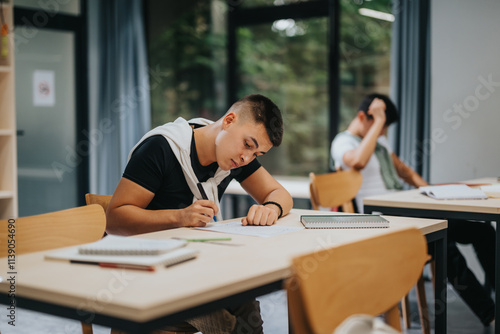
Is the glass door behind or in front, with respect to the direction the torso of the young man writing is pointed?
behind

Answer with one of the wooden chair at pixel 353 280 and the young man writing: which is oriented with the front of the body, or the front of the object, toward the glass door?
the wooden chair

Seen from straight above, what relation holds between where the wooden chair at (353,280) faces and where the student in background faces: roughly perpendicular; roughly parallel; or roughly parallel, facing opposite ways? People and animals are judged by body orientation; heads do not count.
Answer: roughly parallel, facing opposite ways

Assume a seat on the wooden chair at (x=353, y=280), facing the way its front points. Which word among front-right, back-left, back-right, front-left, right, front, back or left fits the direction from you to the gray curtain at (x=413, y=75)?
front-right

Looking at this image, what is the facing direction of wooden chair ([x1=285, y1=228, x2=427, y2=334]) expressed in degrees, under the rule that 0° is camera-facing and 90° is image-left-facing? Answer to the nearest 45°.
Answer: approximately 135°

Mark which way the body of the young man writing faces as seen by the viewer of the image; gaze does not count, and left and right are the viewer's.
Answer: facing the viewer and to the right of the viewer

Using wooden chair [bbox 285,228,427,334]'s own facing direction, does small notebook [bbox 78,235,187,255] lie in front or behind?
in front

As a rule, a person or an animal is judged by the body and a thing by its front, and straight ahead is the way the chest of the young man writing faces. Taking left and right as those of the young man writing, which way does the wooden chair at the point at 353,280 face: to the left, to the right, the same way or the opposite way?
the opposite way

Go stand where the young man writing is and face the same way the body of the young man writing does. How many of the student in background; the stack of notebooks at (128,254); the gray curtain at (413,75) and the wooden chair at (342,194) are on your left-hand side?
3

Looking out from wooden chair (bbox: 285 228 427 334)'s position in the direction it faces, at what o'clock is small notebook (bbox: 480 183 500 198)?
The small notebook is roughly at 2 o'clock from the wooden chair.

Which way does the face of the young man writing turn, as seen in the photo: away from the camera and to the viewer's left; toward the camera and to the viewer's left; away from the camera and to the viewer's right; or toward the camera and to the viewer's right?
toward the camera and to the viewer's right

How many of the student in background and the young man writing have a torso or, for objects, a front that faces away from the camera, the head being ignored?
0

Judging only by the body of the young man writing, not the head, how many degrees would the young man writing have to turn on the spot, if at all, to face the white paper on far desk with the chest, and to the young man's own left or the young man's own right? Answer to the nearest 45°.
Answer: approximately 90° to the young man's own left

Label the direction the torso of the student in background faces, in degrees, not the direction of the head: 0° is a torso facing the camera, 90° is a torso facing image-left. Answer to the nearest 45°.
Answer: approximately 315°

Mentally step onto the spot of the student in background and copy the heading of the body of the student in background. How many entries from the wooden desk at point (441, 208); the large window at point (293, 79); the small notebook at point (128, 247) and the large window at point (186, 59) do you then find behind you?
2
